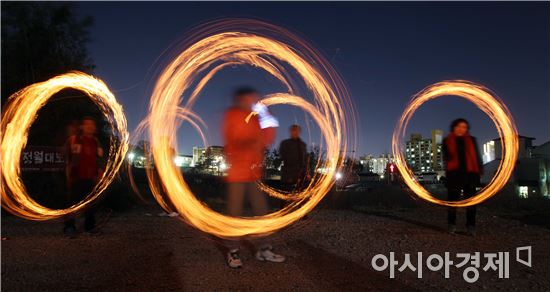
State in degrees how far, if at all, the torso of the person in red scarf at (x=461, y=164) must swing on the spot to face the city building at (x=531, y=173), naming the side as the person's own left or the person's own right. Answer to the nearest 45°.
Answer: approximately 180°

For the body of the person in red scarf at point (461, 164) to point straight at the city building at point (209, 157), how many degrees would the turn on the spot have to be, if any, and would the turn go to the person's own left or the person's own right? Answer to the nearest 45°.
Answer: approximately 135° to the person's own right

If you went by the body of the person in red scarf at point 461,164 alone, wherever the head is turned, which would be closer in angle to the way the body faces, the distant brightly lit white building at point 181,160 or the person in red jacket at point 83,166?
the person in red jacket

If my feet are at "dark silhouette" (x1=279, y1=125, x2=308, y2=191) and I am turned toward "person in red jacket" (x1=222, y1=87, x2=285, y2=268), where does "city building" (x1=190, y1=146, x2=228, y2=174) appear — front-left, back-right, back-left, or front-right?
back-right

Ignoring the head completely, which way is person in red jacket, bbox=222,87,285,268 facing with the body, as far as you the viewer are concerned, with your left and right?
facing the viewer and to the right of the viewer

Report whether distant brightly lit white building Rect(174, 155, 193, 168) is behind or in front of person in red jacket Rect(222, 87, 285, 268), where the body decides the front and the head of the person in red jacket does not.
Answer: behind

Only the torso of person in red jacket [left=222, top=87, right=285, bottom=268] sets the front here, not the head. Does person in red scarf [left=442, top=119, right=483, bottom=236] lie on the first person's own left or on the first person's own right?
on the first person's own left

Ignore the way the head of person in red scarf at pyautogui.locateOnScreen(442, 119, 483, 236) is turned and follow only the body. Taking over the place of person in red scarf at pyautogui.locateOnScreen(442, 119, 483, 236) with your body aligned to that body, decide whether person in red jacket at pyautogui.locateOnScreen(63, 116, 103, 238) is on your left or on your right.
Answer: on your right

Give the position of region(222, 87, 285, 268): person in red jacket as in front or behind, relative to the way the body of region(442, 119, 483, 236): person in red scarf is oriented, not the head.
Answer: in front

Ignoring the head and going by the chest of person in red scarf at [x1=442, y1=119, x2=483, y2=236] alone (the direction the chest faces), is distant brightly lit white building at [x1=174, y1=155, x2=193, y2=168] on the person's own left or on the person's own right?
on the person's own right

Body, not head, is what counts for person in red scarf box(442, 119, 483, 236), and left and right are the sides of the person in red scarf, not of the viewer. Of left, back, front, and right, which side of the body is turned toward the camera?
front

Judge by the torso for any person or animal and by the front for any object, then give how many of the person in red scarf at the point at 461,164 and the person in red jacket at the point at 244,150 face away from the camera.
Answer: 0
